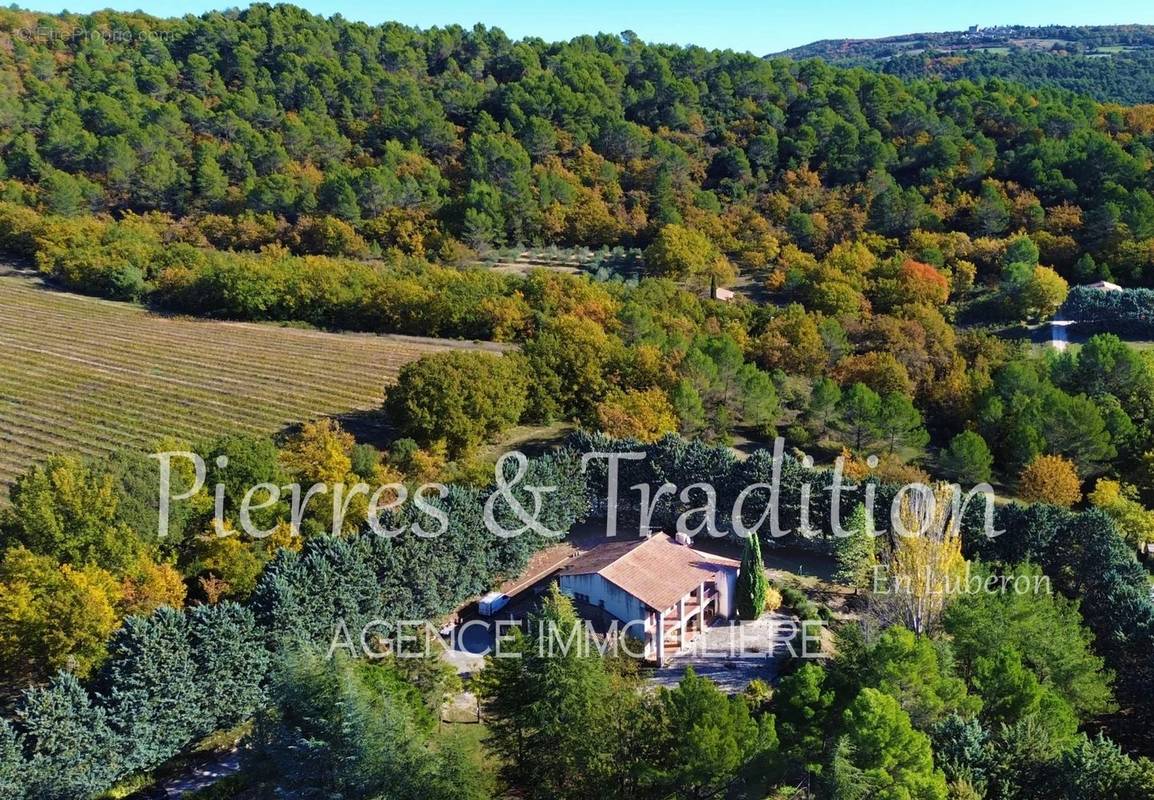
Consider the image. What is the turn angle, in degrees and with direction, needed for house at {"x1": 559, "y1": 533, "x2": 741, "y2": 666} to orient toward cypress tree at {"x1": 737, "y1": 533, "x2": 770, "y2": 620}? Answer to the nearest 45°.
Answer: approximately 45° to its left

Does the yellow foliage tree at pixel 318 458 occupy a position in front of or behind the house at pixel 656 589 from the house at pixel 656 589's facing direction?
behind

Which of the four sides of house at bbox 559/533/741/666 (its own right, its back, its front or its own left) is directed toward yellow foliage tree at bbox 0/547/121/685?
right

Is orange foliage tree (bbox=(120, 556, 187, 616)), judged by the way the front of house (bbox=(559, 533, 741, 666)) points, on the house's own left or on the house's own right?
on the house's own right

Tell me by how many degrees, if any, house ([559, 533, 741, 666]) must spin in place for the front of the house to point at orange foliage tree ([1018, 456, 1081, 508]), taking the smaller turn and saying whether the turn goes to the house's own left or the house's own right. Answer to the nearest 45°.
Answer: approximately 90° to the house's own left

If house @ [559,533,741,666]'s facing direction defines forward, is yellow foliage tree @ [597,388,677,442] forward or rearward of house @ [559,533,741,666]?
rearward

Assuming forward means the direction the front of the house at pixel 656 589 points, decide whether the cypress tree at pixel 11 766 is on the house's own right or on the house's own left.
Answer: on the house's own right

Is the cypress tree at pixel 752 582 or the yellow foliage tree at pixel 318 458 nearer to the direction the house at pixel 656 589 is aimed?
the cypress tree

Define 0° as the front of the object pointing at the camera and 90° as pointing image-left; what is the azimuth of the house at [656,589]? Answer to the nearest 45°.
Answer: approximately 315°

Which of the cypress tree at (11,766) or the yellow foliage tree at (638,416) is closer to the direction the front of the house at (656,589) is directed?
the cypress tree
